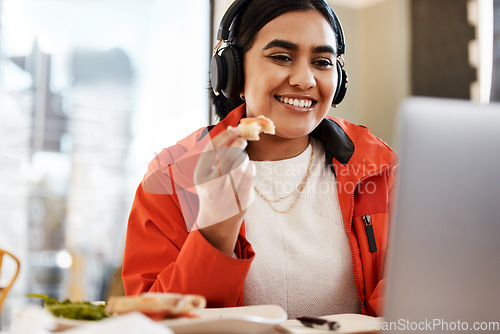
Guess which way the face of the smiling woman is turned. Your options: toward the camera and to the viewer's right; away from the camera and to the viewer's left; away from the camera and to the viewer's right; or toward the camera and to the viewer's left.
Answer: toward the camera and to the viewer's right

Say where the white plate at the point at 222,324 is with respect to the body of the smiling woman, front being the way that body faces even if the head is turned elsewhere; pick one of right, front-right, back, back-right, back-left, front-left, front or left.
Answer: front-right

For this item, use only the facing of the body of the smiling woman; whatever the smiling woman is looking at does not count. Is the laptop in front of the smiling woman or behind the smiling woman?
in front

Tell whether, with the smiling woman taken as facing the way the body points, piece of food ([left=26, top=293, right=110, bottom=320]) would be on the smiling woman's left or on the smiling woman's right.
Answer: on the smiling woman's right

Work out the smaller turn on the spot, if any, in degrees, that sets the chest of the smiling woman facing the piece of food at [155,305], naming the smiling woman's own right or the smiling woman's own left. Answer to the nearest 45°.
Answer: approximately 45° to the smiling woman's own right

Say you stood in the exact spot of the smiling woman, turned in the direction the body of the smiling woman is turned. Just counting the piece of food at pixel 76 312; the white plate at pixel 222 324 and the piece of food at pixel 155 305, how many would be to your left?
0

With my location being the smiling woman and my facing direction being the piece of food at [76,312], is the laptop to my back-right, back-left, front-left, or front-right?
front-left

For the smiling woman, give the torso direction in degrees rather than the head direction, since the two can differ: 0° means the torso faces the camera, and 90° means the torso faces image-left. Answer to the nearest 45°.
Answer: approximately 315°
